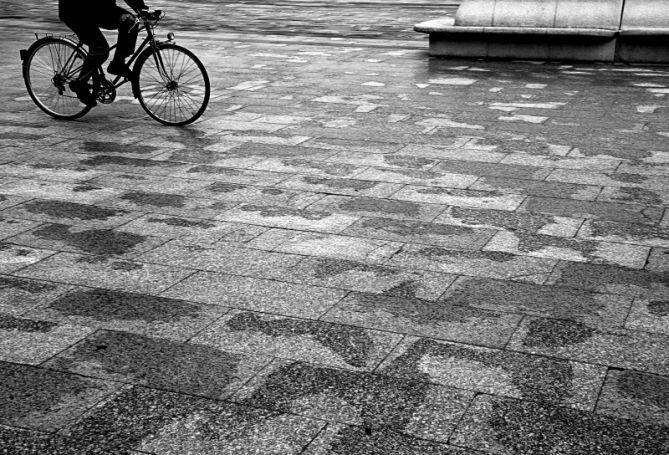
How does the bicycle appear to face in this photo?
to the viewer's right
